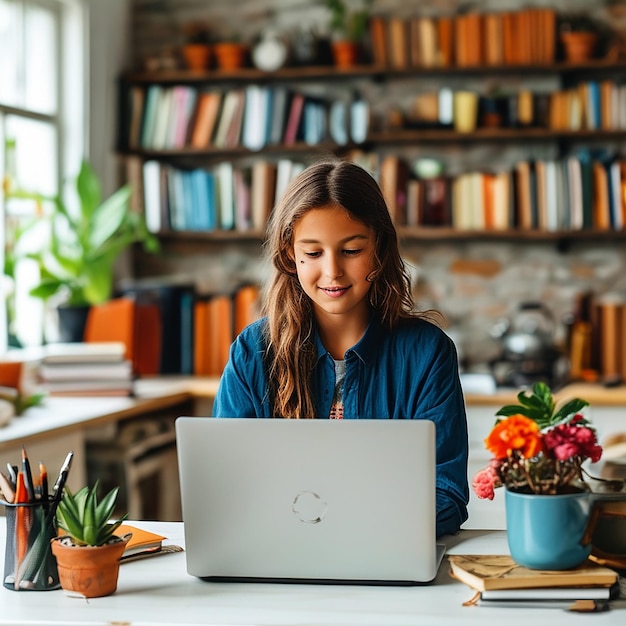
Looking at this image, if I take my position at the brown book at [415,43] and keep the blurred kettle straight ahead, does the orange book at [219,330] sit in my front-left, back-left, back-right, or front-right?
back-right

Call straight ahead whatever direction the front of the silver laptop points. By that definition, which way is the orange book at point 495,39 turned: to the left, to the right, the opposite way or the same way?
the opposite way

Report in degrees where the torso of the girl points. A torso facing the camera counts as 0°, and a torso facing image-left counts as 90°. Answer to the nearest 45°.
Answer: approximately 0°

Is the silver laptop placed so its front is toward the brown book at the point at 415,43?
yes

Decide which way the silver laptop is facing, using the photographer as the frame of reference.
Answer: facing away from the viewer
